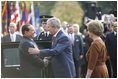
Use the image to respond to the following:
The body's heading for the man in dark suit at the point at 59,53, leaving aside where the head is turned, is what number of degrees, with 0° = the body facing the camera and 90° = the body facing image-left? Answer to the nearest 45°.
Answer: approximately 90°

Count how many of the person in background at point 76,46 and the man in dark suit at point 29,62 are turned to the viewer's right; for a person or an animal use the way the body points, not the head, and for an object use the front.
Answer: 1

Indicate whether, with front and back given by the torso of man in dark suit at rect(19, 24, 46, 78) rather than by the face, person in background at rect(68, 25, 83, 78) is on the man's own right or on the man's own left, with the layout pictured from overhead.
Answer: on the man's own left

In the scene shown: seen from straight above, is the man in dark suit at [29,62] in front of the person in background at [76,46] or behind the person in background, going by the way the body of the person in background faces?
in front

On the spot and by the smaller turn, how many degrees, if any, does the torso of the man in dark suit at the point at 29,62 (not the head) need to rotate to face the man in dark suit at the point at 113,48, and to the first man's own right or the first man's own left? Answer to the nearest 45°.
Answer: approximately 45° to the first man's own left

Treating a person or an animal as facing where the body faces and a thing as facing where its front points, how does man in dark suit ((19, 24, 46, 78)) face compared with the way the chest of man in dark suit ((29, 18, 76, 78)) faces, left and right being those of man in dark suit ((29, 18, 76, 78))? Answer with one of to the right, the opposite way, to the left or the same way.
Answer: the opposite way

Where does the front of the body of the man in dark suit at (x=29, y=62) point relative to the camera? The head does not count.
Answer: to the viewer's right
